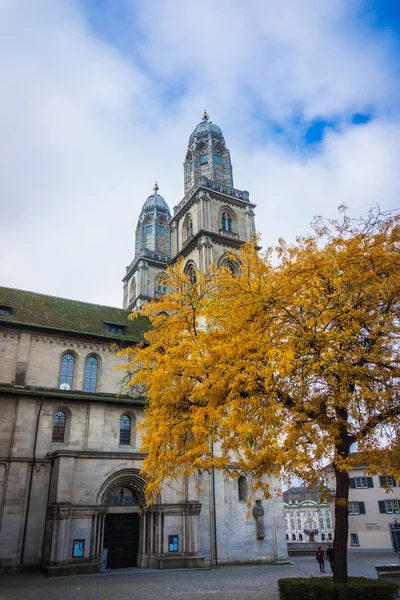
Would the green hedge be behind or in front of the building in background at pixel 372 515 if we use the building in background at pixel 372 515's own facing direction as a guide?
in front

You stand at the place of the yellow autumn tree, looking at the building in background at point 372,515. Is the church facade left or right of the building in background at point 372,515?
left

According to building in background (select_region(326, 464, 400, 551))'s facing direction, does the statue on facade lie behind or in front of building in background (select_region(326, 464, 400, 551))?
in front

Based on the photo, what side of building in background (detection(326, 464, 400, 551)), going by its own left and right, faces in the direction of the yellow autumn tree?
front

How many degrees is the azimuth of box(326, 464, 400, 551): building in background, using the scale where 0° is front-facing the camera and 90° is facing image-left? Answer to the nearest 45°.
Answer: approximately 0°

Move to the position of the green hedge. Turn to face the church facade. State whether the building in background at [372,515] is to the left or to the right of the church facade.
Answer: right
